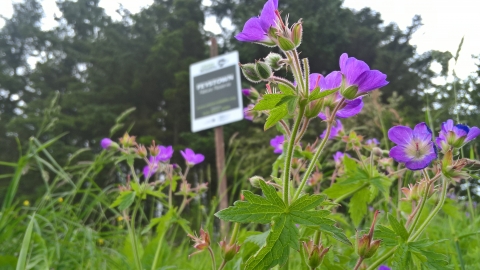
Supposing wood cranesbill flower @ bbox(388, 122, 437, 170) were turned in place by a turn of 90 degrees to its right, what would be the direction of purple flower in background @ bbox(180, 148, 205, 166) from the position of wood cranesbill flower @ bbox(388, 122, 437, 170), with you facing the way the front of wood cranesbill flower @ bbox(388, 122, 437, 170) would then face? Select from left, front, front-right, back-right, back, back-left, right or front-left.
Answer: front-right

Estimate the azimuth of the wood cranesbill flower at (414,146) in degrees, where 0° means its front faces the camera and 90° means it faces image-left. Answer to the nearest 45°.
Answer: approximately 0°

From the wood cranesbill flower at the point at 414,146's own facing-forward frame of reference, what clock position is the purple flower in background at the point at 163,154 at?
The purple flower in background is roughly at 4 o'clock from the wood cranesbill flower.

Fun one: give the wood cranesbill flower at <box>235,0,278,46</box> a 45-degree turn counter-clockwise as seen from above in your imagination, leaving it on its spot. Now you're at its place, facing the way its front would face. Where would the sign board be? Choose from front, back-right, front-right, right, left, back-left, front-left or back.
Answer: back-right

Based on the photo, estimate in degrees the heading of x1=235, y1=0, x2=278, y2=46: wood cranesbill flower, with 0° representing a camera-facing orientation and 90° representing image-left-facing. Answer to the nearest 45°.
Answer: approximately 90°

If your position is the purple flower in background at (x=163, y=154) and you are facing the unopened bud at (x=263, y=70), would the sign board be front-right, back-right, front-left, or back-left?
back-left

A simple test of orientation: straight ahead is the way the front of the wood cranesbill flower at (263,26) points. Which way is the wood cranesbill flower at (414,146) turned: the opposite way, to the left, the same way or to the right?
to the left

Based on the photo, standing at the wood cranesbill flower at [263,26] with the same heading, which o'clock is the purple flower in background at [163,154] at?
The purple flower in background is roughly at 2 o'clock from the wood cranesbill flower.

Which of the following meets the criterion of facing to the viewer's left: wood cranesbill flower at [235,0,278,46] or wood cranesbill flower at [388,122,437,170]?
wood cranesbill flower at [235,0,278,46]

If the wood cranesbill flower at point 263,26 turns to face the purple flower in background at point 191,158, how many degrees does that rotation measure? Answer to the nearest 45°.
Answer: approximately 90° to its right

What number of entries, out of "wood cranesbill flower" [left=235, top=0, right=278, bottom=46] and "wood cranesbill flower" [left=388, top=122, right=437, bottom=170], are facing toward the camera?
1
